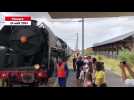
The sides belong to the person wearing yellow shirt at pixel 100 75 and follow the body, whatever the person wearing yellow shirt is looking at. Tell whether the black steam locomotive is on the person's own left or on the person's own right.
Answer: on the person's own left
